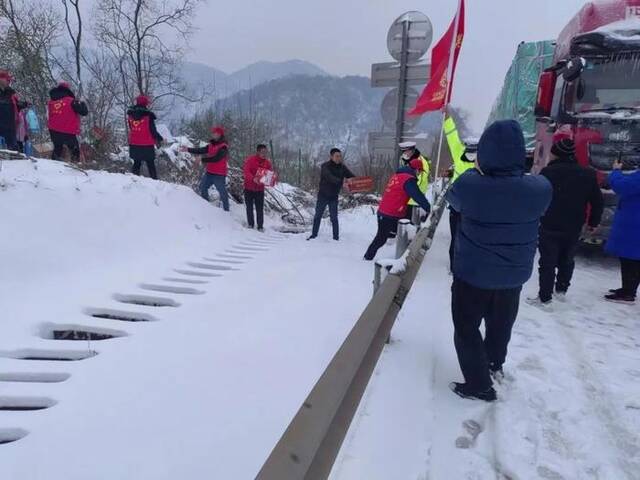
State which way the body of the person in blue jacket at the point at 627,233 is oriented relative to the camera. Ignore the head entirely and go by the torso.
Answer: to the viewer's left

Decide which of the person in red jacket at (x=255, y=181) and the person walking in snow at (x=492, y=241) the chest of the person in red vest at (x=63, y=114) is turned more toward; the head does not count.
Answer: the person in red jacket

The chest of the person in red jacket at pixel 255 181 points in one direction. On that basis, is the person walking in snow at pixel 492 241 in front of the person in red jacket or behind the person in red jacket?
in front

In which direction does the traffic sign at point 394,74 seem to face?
away from the camera

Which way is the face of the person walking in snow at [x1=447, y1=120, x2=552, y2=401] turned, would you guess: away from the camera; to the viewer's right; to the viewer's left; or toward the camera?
away from the camera

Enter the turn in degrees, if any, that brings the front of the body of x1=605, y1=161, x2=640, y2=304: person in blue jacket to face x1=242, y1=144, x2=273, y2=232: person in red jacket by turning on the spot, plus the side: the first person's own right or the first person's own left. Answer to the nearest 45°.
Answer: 0° — they already face them

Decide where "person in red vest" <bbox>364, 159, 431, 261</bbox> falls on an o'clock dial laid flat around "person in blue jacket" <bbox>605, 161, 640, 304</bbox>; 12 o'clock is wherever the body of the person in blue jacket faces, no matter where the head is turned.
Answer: The person in red vest is roughly at 12 o'clock from the person in blue jacket.

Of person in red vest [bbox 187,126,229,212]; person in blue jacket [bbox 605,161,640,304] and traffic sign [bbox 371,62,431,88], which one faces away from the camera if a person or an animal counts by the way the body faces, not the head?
the traffic sign

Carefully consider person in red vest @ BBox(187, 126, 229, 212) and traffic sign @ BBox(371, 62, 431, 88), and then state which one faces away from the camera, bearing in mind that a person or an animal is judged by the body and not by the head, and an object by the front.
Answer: the traffic sign

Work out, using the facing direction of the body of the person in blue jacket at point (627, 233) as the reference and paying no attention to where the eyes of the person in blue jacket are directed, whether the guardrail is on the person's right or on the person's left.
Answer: on the person's left

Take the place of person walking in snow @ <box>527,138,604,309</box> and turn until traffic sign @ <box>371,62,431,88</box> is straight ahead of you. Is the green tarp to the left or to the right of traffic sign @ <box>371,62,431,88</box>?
right

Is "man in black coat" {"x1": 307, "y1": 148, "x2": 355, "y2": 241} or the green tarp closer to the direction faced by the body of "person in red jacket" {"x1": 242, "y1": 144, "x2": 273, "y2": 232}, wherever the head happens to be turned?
the man in black coat
